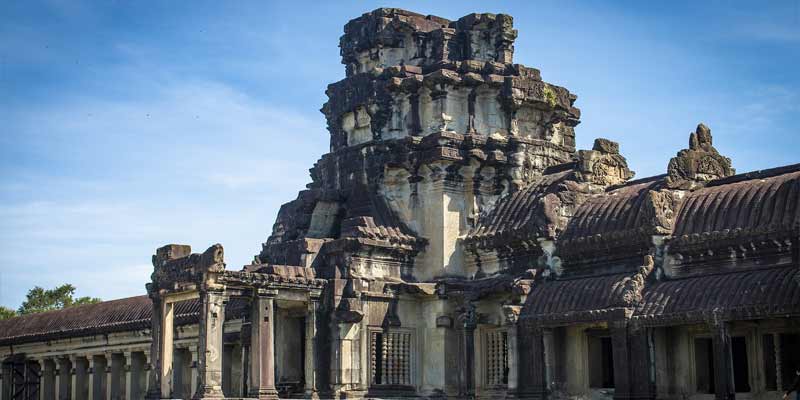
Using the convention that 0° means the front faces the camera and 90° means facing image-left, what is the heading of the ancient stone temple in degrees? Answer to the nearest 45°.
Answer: approximately 45°
